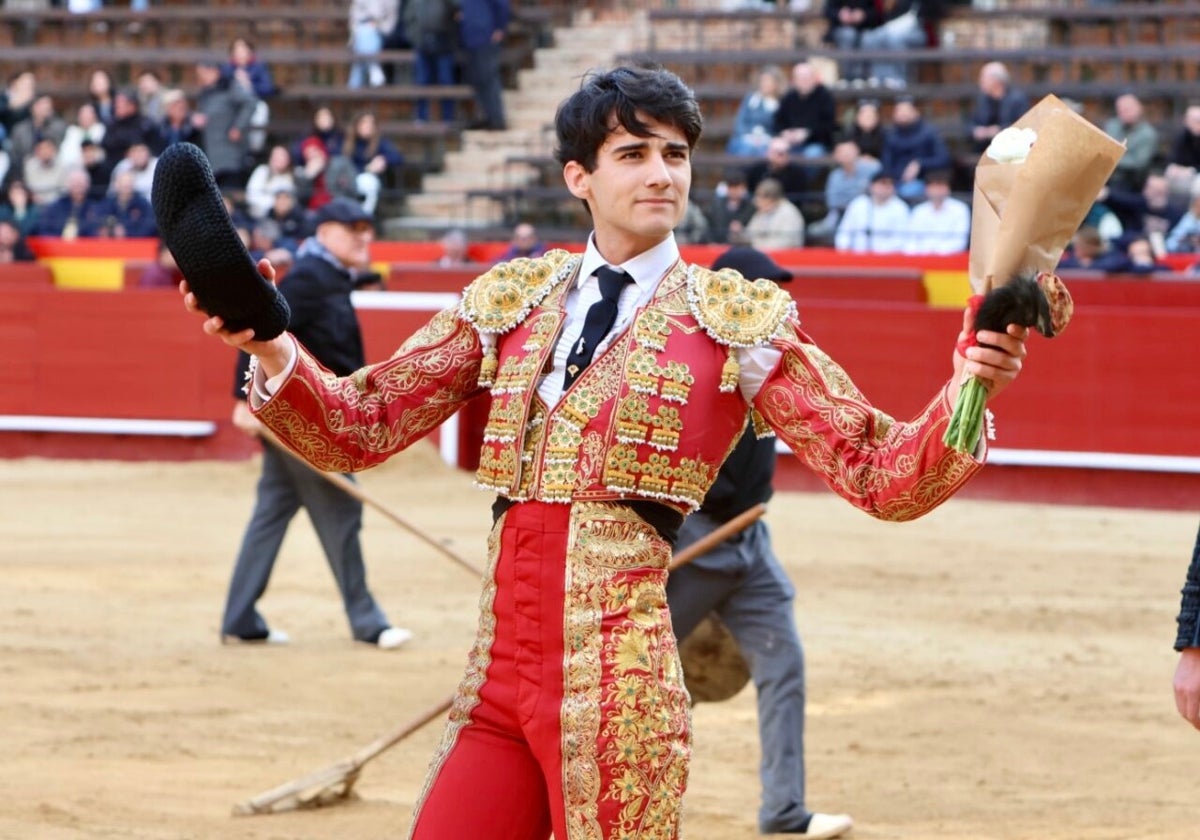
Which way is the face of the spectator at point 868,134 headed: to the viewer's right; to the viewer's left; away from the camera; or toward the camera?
toward the camera

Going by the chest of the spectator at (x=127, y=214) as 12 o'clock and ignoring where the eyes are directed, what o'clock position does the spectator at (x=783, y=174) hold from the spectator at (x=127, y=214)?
the spectator at (x=783, y=174) is roughly at 10 o'clock from the spectator at (x=127, y=214).

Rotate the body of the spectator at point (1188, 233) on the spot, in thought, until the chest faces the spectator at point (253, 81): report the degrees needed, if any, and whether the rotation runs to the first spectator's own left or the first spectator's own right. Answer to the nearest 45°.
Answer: approximately 90° to the first spectator's own right

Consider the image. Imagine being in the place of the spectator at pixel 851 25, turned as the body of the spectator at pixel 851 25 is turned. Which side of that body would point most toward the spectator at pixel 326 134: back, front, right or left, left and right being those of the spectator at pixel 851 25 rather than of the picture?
right

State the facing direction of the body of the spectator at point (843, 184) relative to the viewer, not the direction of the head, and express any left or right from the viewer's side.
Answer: facing the viewer and to the left of the viewer

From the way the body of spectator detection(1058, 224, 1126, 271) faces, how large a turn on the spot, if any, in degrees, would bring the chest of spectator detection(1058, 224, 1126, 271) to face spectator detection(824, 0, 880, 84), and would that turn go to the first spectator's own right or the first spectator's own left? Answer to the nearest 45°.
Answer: approximately 135° to the first spectator's own right

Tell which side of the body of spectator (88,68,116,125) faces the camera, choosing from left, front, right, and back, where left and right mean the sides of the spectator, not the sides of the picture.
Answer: front

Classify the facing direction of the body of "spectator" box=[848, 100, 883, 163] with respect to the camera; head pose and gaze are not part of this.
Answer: toward the camera

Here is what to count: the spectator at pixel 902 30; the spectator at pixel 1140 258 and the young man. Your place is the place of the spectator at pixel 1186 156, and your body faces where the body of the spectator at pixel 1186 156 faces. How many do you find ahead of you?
2

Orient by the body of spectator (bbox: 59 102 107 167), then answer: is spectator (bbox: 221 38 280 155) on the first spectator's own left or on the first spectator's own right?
on the first spectator's own left

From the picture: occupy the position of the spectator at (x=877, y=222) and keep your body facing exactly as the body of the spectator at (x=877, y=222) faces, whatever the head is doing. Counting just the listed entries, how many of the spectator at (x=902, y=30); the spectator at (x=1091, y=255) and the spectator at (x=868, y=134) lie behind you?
2

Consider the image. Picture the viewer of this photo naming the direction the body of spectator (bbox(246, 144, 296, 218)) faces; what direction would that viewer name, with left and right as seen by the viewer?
facing the viewer and to the right of the viewer

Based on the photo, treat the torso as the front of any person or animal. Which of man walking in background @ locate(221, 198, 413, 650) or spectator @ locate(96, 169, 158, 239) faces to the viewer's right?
the man walking in background

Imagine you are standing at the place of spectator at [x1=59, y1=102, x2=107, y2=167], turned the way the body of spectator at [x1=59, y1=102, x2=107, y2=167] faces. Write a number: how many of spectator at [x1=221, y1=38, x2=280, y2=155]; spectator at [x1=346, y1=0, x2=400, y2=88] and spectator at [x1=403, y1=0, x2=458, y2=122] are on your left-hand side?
3

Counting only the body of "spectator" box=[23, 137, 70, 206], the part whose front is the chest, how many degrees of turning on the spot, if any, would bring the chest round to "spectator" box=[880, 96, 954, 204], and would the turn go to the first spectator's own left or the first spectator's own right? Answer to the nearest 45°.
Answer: approximately 45° to the first spectator's own left

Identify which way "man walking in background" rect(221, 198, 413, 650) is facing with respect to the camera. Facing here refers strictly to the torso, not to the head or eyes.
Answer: to the viewer's right

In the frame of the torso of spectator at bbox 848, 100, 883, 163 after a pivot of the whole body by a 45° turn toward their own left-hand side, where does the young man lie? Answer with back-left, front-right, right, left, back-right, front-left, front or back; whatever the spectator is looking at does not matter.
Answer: front-right

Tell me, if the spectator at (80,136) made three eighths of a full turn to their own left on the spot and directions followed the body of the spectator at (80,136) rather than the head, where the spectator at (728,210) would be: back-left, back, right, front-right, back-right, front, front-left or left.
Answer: right

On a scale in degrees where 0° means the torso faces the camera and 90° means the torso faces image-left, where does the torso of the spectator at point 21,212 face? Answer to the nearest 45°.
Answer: approximately 0°

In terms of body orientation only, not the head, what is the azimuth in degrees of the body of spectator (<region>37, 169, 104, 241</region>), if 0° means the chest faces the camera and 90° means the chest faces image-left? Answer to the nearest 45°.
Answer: approximately 0°
